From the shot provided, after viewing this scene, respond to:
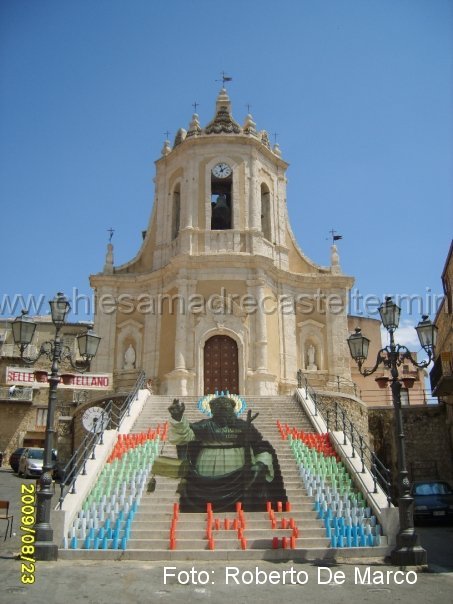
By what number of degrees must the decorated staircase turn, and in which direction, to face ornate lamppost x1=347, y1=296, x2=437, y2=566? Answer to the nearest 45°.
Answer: approximately 90° to its left

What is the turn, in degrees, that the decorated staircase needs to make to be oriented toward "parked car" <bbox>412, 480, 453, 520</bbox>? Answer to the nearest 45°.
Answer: approximately 135° to its left

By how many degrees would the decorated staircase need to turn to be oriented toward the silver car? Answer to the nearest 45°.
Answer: approximately 135° to its right

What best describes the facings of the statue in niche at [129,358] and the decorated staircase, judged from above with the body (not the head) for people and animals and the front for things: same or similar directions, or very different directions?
same or similar directions

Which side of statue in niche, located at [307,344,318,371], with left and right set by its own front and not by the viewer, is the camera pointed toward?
front

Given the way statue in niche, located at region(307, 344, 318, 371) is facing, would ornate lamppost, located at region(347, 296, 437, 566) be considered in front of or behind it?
in front

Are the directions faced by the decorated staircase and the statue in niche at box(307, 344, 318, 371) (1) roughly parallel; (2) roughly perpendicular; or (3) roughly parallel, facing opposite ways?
roughly parallel

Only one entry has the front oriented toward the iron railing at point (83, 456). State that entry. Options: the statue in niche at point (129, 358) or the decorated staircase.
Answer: the statue in niche

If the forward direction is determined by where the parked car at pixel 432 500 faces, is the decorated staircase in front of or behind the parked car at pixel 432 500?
in front

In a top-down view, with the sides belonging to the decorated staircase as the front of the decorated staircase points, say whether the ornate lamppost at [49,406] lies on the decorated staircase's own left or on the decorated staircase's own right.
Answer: on the decorated staircase's own right
